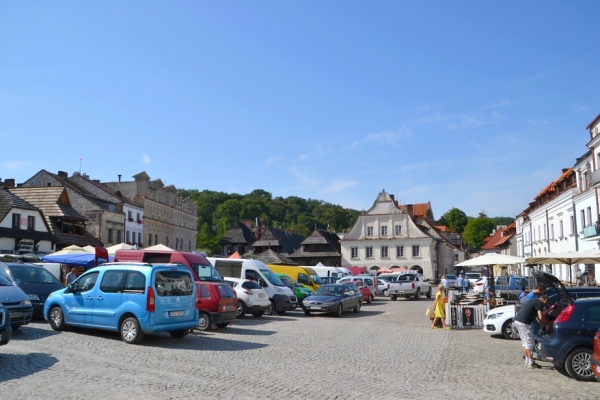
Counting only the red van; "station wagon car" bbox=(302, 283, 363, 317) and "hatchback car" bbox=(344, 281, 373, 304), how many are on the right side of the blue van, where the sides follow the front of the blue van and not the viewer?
3

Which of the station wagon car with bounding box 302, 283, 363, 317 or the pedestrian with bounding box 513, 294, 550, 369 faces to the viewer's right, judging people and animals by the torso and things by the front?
the pedestrian

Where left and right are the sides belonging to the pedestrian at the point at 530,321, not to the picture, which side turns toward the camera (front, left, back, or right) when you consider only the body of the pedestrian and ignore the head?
right

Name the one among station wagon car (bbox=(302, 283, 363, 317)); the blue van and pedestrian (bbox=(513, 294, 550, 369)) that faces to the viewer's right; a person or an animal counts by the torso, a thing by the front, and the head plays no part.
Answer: the pedestrian

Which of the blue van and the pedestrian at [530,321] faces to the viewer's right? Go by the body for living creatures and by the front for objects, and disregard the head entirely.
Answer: the pedestrian

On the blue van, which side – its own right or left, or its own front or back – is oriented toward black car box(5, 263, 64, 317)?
front

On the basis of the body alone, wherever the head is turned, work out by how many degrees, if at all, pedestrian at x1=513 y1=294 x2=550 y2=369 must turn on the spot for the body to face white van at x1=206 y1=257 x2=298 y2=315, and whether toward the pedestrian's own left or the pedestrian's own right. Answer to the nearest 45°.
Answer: approximately 135° to the pedestrian's own left

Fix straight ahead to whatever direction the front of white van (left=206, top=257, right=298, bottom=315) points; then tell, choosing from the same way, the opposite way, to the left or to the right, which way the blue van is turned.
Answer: the opposite way

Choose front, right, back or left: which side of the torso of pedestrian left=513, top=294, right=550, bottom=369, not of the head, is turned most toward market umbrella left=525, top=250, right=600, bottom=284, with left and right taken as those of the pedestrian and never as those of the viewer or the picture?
left

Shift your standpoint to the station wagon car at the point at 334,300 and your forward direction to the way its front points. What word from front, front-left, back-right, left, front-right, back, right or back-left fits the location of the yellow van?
back-right

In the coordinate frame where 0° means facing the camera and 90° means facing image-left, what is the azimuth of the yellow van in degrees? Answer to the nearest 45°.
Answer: approximately 315°

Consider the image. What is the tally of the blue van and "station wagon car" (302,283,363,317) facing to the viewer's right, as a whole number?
0
